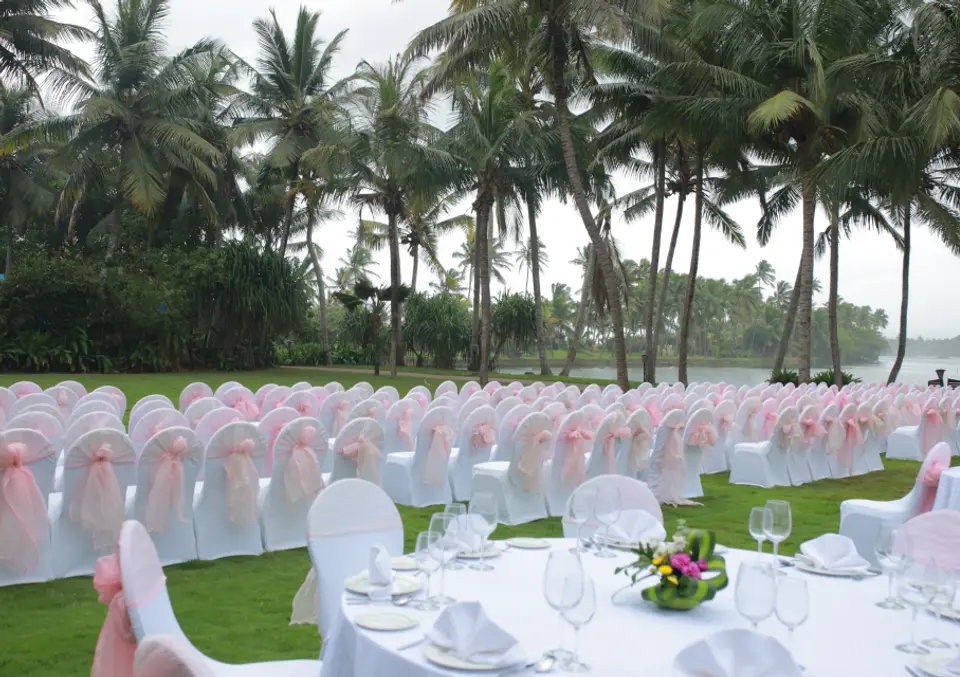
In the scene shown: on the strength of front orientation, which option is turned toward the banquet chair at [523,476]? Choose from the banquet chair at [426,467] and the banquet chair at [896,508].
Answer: the banquet chair at [896,508]

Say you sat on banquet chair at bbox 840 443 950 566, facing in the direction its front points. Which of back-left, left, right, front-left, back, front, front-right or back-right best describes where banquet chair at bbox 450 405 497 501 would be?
front

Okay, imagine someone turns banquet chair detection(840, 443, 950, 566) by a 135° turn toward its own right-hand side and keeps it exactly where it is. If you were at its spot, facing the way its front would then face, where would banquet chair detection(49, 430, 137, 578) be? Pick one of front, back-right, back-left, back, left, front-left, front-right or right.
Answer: back

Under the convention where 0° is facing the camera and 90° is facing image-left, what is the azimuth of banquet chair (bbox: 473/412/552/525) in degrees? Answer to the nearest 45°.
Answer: approximately 135°

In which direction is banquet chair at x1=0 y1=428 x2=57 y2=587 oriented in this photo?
away from the camera

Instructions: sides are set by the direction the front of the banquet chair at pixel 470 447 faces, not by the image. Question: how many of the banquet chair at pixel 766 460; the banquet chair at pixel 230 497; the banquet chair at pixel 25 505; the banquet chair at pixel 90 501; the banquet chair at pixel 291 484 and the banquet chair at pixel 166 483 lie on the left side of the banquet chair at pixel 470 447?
5

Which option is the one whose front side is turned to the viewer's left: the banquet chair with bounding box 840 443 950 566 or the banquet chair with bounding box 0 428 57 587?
the banquet chair with bounding box 840 443 950 566

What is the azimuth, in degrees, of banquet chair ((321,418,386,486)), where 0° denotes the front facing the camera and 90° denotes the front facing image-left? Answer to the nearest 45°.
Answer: approximately 135°

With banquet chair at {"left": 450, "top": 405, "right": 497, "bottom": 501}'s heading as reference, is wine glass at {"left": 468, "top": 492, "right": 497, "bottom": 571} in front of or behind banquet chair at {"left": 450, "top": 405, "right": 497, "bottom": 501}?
behind

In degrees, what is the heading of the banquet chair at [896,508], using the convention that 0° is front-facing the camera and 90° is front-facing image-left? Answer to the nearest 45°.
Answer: approximately 90°

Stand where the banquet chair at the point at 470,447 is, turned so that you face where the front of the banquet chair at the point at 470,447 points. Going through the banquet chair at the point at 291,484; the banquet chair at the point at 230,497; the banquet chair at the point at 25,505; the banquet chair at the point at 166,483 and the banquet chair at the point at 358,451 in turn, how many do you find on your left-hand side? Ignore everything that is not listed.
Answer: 5

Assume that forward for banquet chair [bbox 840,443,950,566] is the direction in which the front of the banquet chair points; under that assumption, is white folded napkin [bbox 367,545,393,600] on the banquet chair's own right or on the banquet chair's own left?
on the banquet chair's own left

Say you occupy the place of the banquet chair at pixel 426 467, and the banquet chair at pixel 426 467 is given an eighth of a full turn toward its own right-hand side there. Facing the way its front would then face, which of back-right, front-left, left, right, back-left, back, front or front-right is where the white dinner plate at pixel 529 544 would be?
back

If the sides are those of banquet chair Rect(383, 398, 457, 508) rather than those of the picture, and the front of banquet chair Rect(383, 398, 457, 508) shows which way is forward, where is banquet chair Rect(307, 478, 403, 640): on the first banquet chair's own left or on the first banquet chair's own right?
on the first banquet chair's own left

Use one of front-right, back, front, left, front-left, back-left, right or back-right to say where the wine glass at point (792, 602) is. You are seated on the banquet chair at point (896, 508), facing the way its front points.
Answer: left

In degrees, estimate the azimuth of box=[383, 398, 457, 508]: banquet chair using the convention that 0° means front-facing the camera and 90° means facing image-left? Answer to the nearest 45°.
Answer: approximately 135°
